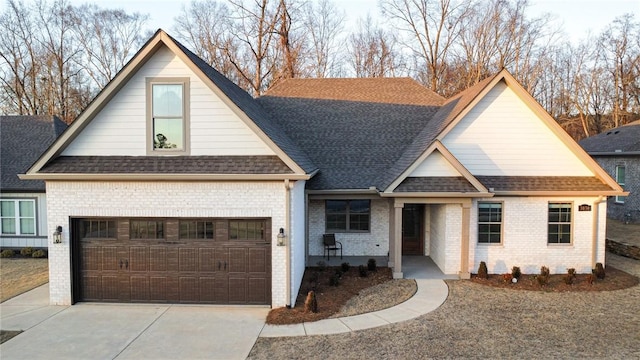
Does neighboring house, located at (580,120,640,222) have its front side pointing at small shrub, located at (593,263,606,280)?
yes

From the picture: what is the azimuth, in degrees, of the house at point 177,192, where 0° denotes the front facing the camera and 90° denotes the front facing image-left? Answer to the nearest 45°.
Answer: approximately 0°

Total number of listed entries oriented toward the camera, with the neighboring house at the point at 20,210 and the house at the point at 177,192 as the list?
2

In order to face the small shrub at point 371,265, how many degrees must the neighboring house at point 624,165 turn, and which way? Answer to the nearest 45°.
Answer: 0° — it already faces it

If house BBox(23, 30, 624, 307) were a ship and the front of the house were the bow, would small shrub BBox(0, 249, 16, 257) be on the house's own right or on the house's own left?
on the house's own right

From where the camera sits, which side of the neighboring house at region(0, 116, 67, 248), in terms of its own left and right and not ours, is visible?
front

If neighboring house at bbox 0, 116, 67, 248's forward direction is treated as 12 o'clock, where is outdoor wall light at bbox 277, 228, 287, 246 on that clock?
The outdoor wall light is roughly at 11 o'clock from the neighboring house.

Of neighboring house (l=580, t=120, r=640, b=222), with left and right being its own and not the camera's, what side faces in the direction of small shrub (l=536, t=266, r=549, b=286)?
front

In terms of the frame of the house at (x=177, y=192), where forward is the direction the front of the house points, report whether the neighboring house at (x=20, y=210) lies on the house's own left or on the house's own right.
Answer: on the house's own right

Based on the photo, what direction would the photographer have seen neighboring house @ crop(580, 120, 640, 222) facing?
facing the viewer

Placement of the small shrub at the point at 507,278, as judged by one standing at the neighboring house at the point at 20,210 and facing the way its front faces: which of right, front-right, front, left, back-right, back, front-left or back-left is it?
front-left

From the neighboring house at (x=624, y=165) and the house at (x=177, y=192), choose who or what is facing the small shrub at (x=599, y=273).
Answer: the neighboring house

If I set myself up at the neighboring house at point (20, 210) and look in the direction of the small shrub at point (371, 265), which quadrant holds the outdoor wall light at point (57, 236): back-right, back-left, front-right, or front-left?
front-right

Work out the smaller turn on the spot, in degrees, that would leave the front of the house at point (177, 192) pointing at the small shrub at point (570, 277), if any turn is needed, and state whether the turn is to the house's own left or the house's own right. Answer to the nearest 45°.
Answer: approximately 90° to the house's own left
